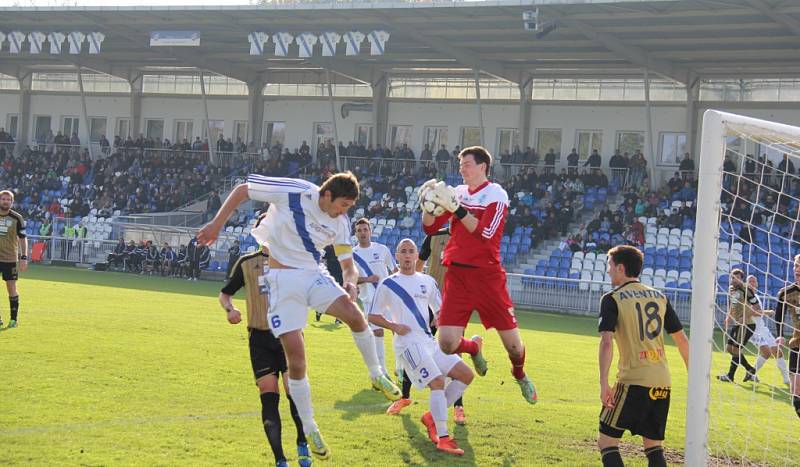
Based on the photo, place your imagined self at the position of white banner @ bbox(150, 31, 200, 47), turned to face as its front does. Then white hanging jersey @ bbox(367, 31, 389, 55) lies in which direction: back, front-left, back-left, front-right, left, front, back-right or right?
front-left

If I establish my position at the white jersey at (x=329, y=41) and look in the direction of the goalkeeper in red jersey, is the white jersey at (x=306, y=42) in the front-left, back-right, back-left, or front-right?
back-right

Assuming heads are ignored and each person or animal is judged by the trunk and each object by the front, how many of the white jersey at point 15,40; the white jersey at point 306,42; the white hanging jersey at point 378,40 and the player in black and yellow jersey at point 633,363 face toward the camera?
3

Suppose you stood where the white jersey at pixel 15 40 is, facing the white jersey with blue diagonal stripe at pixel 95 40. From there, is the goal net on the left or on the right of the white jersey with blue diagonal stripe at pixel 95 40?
right

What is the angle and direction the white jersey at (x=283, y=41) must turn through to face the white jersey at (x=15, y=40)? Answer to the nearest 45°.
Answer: approximately 135° to its right

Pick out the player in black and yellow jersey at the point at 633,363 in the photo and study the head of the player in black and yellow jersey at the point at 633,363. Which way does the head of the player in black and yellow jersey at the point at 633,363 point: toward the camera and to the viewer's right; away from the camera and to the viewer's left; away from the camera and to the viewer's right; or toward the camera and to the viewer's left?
away from the camera and to the viewer's left

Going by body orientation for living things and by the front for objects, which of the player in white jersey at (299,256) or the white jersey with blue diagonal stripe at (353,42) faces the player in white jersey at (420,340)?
the white jersey with blue diagonal stripe

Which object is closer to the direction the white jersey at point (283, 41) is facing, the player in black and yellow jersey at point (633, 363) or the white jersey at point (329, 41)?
the player in black and yellow jersey

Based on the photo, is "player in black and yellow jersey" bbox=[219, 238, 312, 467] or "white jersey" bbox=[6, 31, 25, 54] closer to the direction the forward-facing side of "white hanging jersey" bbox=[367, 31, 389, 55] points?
the player in black and yellow jersey

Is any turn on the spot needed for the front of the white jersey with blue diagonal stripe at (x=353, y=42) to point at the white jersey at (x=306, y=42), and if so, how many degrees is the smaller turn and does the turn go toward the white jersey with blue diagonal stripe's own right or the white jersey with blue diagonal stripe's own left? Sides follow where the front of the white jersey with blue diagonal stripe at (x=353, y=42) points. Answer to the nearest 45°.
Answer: approximately 135° to the white jersey with blue diagonal stripe's own right

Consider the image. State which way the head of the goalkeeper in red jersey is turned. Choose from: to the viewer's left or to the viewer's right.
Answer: to the viewer's left
